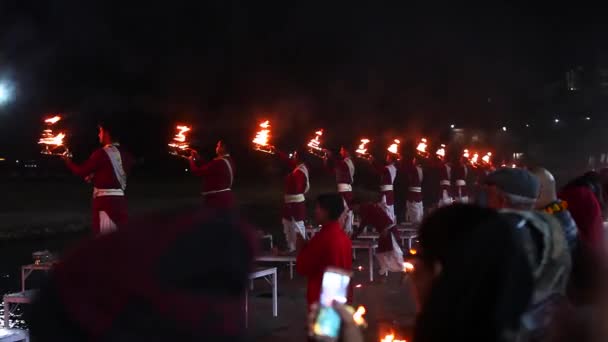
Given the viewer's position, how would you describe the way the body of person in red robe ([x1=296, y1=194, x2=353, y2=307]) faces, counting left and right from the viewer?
facing away from the viewer and to the left of the viewer

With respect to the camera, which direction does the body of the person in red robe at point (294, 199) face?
to the viewer's left

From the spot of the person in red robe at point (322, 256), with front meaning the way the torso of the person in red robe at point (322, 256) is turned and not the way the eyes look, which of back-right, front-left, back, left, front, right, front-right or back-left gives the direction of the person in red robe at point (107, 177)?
front

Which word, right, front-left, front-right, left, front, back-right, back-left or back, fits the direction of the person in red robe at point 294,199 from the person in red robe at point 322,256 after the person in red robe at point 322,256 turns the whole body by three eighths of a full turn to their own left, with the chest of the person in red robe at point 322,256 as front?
back

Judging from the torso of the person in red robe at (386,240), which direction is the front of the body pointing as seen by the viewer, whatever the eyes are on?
to the viewer's left

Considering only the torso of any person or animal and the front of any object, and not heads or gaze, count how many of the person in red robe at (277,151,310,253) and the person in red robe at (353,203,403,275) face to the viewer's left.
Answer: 2

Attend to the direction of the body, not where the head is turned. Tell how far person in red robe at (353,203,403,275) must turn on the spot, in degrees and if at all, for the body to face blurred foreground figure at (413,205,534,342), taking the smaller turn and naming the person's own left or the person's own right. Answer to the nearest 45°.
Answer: approximately 90° to the person's own left

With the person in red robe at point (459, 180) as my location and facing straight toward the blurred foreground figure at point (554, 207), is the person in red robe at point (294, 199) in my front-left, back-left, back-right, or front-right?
front-right

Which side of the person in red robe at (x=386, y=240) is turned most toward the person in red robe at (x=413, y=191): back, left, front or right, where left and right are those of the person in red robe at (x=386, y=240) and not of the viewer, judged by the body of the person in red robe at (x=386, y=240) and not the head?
right

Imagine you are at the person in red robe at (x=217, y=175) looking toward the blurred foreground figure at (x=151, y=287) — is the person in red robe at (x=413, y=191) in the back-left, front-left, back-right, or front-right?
back-left

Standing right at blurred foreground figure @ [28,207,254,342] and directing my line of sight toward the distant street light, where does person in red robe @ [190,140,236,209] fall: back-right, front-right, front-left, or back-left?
front-right

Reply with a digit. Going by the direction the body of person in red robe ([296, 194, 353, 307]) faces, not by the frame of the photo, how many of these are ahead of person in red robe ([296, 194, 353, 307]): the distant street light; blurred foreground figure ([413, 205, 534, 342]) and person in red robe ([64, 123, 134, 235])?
2

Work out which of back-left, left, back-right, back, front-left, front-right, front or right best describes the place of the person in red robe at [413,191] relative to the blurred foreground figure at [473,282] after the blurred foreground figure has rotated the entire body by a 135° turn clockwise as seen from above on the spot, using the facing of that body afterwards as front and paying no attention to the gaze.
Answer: left
